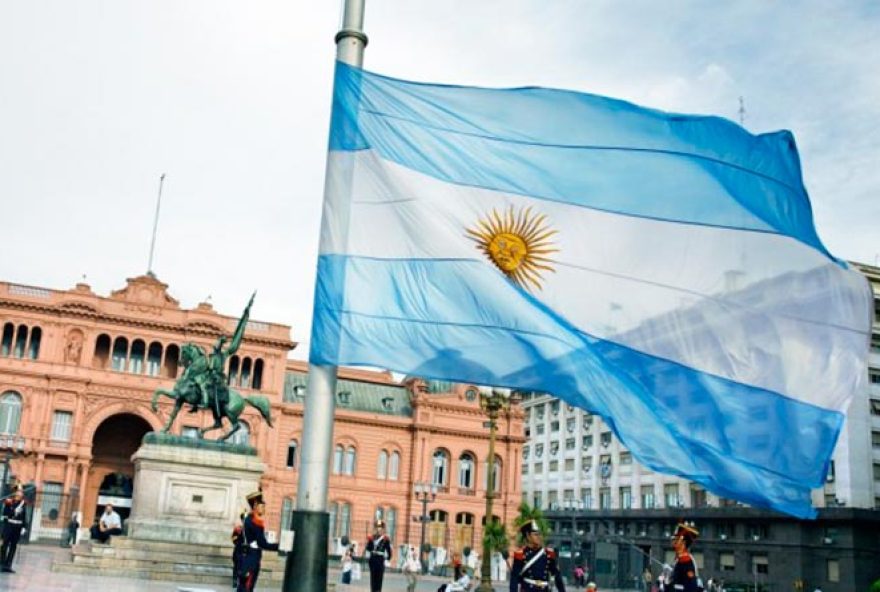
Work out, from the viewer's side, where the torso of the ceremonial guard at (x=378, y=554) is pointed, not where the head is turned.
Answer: toward the camera

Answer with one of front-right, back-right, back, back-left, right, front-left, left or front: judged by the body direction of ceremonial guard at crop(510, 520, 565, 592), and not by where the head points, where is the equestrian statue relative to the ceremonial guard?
back

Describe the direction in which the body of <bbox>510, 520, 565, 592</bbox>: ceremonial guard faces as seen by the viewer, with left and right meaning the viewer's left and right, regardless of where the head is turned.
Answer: facing the viewer and to the right of the viewer

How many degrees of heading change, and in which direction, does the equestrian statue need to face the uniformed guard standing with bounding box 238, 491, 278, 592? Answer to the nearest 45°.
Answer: approximately 90° to its left

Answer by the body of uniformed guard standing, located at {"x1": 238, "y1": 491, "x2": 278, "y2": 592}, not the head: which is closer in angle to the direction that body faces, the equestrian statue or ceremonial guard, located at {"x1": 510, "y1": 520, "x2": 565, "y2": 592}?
the ceremonial guard

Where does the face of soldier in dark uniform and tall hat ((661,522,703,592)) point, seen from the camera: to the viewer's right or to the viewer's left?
to the viewer's left

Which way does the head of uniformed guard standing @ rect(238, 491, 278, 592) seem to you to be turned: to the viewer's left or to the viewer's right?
to the viewer's right

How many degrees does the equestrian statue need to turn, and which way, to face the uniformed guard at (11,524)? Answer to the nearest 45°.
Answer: approximately 45° to its left

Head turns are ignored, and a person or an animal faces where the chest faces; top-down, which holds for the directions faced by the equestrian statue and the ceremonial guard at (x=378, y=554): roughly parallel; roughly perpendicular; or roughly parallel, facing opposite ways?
roughly perpendicular

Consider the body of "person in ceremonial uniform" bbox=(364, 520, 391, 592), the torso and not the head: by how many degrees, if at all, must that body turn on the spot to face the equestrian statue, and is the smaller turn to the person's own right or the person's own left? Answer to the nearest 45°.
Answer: approximately 135° to the person's own right

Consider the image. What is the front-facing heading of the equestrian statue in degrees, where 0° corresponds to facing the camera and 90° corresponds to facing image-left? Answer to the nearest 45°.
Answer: approximately 90°
